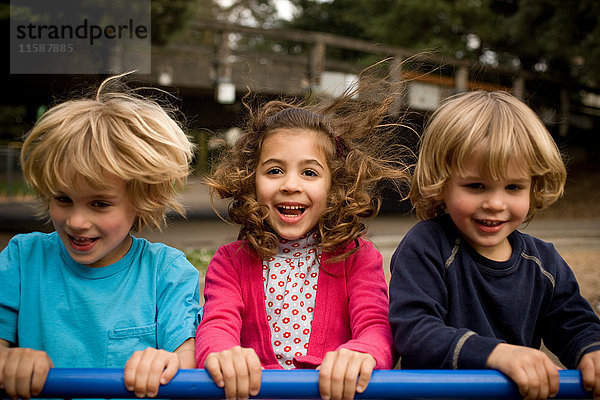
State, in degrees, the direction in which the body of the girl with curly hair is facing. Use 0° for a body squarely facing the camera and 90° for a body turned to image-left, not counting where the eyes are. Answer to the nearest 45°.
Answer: approximately 0°

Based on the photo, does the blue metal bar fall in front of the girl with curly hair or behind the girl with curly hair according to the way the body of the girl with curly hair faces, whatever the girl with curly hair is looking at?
in front
